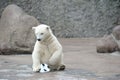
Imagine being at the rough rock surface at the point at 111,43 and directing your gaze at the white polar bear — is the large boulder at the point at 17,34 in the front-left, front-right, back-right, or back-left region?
front-right

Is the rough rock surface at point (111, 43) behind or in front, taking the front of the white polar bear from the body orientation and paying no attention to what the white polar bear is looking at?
behind

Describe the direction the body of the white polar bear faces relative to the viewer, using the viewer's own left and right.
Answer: facing the viewer and to the left of the viewer

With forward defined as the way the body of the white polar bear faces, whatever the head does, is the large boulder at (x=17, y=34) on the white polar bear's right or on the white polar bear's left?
on the white polar bear's right
